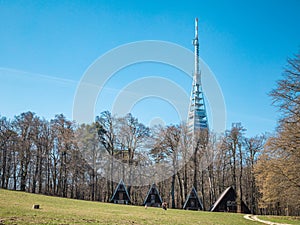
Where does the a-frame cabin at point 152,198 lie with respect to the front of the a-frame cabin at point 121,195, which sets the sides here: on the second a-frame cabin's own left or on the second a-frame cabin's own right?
on the second a-frame cabin's own left

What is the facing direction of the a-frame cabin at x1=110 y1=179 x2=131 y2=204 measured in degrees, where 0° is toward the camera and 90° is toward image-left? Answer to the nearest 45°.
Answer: approximately 0°

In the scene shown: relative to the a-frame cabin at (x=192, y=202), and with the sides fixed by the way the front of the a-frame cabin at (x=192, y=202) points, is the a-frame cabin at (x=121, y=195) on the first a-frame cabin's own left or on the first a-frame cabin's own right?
on the first a-frame cabin's own right

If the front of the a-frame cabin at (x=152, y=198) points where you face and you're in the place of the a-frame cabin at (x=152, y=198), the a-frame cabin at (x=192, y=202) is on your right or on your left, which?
on your left

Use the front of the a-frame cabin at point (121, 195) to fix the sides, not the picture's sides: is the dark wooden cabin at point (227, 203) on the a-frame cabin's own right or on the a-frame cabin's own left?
on the a-frame cabin's own left

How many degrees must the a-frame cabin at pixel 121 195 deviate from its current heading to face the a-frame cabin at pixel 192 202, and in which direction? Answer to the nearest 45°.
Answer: approximately 90° to its left

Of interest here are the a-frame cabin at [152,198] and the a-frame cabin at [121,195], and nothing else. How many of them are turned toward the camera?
2

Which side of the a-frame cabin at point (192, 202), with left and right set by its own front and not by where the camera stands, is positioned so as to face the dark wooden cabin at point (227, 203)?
left

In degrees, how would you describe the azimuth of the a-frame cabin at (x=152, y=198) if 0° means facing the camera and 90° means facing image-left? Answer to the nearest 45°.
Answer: approximately 0°
